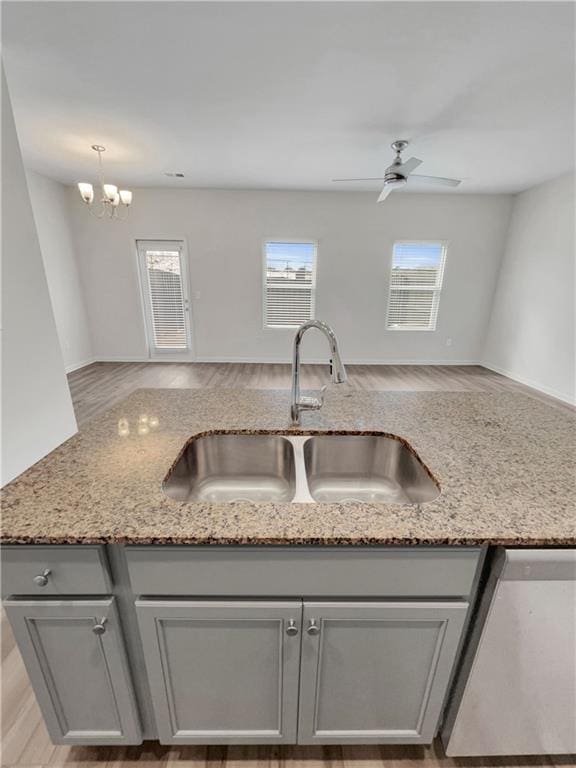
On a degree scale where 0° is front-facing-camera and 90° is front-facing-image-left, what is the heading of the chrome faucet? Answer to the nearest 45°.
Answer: approximately 315°

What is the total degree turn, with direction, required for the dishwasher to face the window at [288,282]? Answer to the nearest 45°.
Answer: approximately 135° to its right

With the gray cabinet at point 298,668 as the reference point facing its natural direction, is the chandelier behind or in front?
behind

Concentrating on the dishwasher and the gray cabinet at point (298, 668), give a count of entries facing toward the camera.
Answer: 2

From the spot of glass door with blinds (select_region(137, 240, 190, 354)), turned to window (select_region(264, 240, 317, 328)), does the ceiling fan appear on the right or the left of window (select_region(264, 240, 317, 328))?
right

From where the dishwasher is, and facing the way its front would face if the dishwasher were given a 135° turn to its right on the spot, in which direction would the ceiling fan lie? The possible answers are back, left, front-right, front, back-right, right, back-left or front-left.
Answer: front

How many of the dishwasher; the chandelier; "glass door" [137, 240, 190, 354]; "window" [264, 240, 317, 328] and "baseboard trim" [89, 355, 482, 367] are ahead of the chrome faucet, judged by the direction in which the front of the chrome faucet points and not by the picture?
1

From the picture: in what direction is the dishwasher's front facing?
toward the camera

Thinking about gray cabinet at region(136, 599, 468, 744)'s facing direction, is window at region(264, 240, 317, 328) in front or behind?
behind

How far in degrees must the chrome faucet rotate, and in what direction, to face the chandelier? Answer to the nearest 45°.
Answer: approximately 180°

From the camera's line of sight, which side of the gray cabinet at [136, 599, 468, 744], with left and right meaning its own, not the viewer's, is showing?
front
